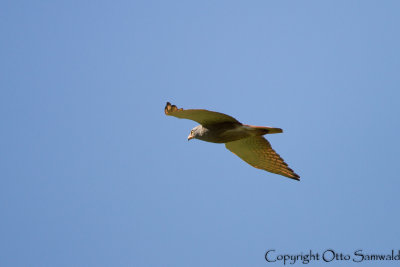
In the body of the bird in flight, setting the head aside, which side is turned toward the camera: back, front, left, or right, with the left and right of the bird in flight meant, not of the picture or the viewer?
left
